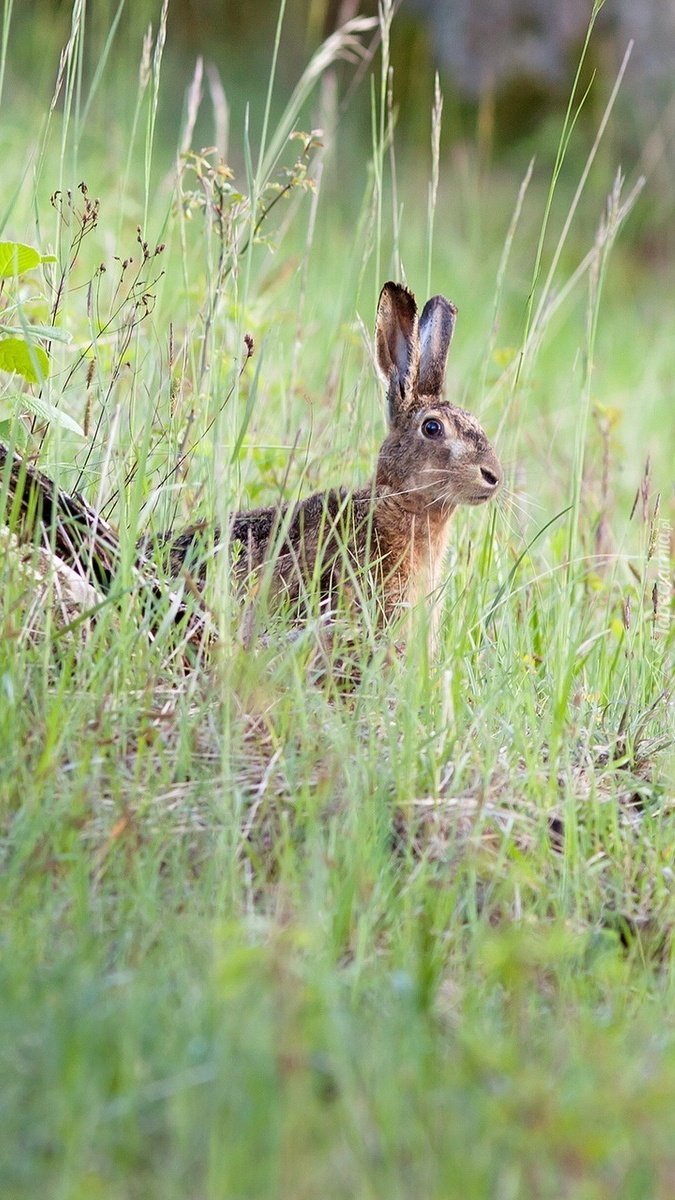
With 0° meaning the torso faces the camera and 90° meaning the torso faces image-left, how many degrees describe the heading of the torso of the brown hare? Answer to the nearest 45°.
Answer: approximately 270°

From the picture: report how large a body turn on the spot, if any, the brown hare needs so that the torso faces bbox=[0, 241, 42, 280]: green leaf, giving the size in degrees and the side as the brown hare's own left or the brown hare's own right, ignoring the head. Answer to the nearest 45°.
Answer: approximately 135° to the brown hare's own right

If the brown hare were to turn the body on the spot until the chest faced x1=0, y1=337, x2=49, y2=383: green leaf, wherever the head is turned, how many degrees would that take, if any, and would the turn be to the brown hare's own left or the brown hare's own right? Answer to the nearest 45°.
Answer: approximately 135° to the brown hare's own right
